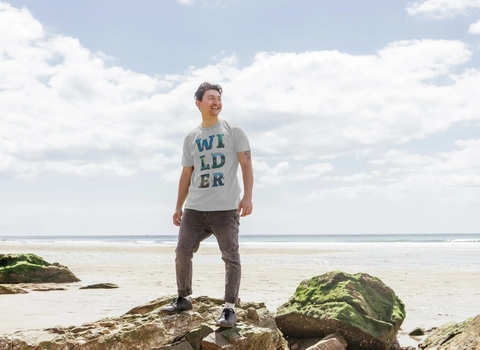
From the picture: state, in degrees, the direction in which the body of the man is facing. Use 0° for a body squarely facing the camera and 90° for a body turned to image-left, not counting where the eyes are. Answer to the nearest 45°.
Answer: approximately 0°

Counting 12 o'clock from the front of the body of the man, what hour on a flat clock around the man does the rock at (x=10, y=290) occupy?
The rock is roughly at 5 o'clock from the man.

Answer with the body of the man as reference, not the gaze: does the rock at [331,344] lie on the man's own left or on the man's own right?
on the man's own left

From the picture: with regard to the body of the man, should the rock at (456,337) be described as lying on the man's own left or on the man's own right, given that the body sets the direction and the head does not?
on the man's own left

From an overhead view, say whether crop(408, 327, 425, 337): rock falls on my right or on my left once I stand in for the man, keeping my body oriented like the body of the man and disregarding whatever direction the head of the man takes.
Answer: on my left

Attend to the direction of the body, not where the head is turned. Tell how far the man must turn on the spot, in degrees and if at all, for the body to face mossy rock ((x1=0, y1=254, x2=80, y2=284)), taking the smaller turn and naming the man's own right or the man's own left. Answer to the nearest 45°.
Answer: approximately 135° to the man's own right
